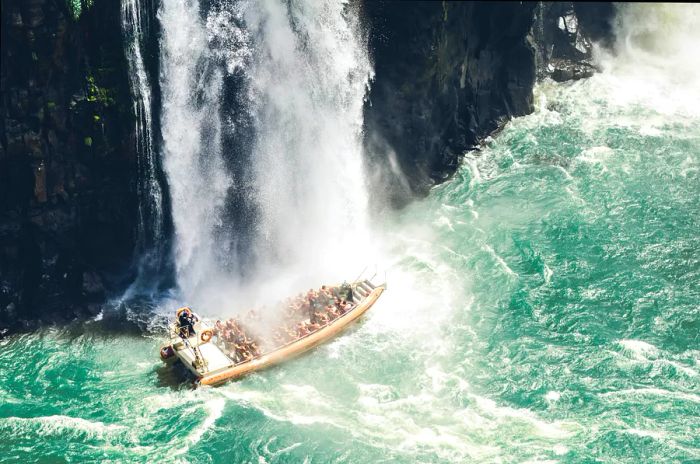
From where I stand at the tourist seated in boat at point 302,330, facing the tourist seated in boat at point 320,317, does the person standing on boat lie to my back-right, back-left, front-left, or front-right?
back-left

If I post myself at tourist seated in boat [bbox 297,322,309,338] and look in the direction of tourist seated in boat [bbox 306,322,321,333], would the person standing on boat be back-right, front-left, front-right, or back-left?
back-left

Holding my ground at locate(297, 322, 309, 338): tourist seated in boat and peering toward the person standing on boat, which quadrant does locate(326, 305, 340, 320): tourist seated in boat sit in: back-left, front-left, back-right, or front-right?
back-right

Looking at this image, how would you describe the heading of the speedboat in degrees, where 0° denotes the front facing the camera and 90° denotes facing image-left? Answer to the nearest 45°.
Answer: approximately 225°

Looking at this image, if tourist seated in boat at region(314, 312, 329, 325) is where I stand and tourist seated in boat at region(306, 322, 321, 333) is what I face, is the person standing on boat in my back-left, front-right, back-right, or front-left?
front-right
